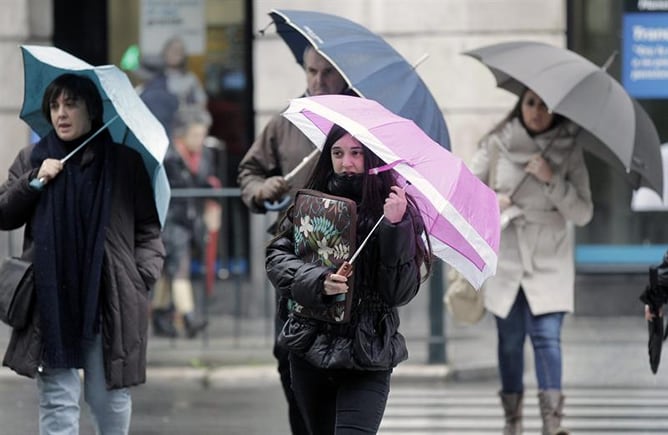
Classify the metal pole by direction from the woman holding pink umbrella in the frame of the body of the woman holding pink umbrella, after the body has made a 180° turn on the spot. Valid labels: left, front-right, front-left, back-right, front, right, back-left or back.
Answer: front

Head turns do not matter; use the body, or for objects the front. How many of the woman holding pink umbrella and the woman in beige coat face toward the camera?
2

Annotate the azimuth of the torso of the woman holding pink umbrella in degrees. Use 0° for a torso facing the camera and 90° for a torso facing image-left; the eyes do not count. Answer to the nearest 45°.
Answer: approximately 0°

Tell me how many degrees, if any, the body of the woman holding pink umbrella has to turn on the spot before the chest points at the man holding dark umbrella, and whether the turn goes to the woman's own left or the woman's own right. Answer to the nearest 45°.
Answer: approximately 180°

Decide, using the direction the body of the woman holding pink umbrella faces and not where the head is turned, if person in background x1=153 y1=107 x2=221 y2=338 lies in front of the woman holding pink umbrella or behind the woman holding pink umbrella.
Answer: behind

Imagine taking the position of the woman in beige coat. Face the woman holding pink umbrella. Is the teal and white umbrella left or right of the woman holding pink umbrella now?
right

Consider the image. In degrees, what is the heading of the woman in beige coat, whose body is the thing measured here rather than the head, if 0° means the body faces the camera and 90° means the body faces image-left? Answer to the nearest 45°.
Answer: approximately 0°

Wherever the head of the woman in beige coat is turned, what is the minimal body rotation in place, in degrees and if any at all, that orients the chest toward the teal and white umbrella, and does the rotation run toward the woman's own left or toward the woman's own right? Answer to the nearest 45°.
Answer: approximately 45° to the woman's own right
